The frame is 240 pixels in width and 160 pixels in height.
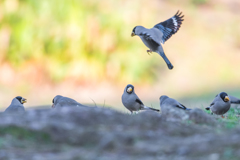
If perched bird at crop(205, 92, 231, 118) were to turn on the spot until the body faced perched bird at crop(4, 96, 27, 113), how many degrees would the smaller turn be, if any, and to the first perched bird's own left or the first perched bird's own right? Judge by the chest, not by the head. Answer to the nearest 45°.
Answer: approximately 135° to the first perched bird's own right

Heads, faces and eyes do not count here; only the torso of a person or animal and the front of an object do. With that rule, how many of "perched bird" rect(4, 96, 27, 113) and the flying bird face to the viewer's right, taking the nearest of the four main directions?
1

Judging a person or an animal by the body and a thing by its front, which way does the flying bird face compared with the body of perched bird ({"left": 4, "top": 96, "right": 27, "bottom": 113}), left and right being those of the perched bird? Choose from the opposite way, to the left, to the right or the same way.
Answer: the opposite way

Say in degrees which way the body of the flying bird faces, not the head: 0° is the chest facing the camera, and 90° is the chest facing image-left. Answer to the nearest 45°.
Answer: approximately 90°

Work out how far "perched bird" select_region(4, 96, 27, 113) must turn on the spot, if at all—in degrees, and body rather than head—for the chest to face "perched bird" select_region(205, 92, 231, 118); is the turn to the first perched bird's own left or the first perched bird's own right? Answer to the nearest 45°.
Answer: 0° — it already faces it

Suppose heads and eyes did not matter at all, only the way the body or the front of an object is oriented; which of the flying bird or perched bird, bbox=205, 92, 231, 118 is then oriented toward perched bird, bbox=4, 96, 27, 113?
the flying bird

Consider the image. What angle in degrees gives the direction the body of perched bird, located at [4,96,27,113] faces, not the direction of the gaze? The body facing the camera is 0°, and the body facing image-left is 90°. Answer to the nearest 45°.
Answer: approximately 270°
